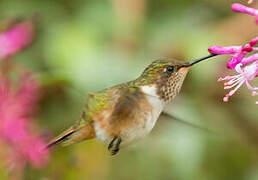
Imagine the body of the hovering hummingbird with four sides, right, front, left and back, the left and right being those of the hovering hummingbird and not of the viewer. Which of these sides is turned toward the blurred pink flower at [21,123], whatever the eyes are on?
back

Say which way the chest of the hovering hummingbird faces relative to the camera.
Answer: to the viewer's right

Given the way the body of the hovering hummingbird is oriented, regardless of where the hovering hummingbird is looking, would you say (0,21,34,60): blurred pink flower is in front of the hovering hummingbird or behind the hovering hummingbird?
behind
